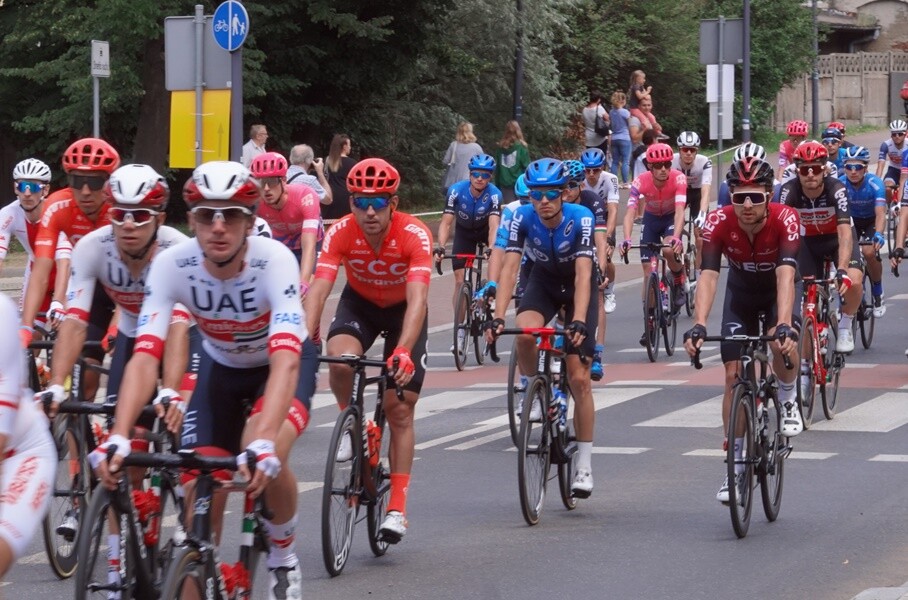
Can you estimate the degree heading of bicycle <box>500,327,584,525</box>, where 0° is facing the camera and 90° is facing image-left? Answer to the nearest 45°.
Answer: approximately 0°

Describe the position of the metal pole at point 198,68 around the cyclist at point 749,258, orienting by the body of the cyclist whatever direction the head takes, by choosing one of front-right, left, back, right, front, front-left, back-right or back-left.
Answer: back-right

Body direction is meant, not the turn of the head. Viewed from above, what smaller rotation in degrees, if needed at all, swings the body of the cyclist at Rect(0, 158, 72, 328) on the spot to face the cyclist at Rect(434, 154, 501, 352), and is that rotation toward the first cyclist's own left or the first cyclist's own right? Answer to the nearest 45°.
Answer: approximately 135° to the first cyclist's own left

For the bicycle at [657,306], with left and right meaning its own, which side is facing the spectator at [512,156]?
back

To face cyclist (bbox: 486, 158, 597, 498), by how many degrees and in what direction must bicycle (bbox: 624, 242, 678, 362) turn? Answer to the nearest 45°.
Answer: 0° — it already faces them

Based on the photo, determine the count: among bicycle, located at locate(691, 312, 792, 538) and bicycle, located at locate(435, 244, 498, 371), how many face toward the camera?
2

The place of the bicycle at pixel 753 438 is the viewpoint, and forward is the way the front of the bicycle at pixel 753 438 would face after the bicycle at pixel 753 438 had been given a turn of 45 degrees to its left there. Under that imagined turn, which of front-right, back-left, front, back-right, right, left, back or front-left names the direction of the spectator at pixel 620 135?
back-left

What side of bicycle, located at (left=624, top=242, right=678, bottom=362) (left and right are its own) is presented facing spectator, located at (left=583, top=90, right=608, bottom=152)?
back
